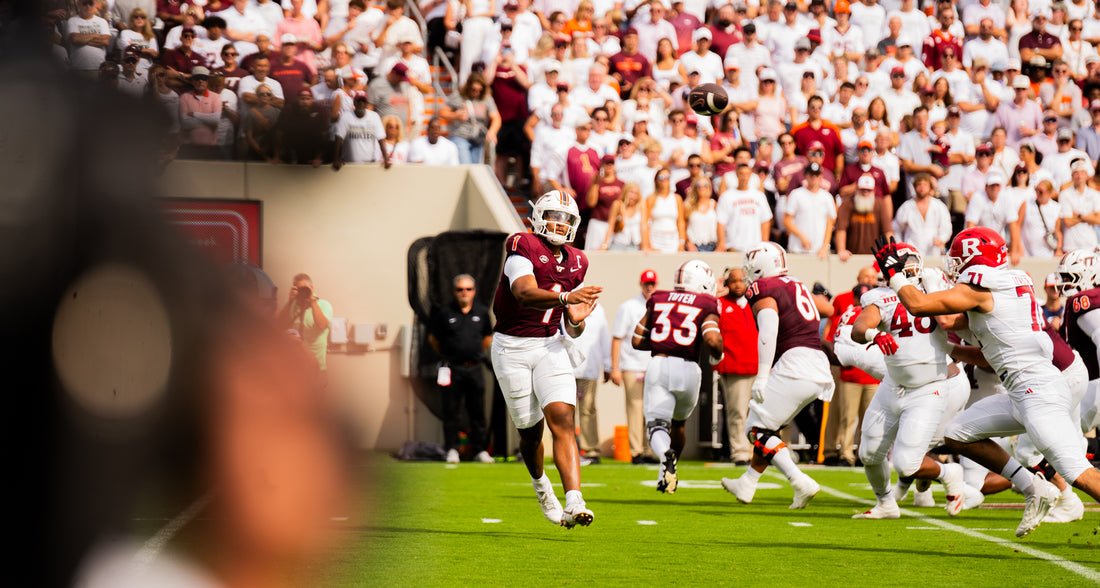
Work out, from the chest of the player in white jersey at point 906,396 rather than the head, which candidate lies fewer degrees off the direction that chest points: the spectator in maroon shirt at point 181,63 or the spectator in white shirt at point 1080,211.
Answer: the spectator in maroon shirt

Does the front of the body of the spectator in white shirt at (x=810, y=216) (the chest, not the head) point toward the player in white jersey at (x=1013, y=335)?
yes

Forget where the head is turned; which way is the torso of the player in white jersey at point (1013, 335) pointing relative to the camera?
to the viewer's left

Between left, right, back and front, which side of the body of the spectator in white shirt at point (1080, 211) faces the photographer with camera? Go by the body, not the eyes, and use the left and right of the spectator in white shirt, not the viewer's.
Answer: right

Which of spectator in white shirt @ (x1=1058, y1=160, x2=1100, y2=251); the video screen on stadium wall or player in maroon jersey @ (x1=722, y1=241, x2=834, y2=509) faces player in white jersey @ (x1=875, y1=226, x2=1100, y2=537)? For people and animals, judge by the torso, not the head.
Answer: the spectator in white shirt

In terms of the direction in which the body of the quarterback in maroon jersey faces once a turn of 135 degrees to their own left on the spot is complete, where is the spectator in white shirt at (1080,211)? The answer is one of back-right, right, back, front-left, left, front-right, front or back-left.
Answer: front-right

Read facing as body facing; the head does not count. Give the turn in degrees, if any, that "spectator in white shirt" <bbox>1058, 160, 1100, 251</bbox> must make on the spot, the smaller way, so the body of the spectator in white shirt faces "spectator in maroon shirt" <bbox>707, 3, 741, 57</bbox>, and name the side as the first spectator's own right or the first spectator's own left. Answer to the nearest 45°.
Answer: approximately 90° to the first spectator's own right

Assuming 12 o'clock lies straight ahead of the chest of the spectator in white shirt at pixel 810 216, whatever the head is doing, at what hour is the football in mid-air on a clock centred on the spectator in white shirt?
The football in mid-air is roughly at 1 o'clock from the spectator in white shirt.
